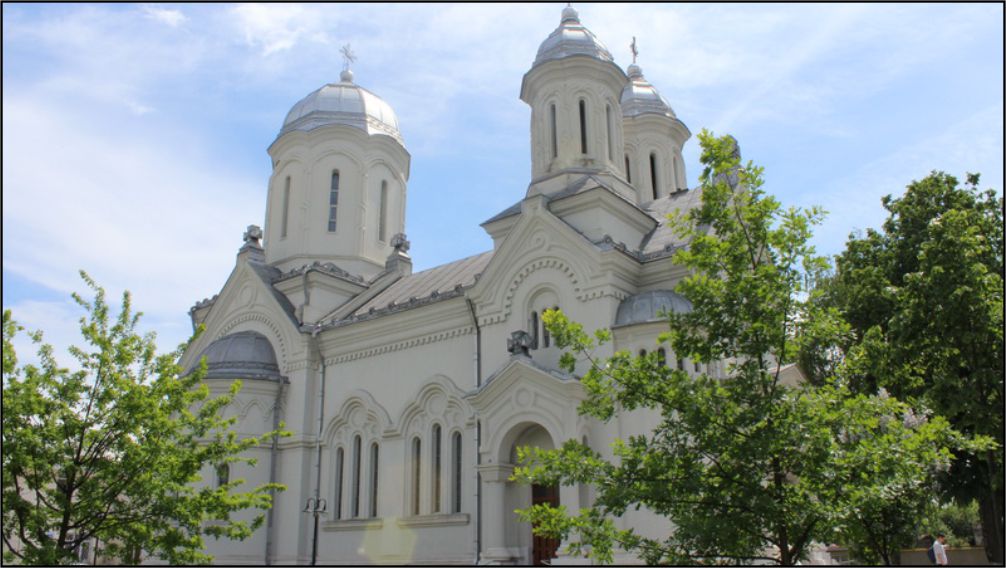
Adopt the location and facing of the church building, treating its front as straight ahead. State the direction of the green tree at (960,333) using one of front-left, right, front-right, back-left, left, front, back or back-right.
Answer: front

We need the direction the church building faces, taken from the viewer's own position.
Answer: facing the viewer and to the right of the viewer

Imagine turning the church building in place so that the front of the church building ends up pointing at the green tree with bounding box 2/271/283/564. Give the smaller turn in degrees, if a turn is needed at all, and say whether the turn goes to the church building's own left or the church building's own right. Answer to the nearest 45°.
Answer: approximately 90° to the church building's own right

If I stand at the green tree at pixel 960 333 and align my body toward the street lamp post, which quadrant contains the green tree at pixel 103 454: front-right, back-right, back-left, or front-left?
front-left

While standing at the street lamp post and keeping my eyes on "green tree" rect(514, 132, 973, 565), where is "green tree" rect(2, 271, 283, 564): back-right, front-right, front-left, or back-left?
front-right

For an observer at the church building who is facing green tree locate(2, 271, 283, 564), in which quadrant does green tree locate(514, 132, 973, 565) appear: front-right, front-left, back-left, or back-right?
front-left

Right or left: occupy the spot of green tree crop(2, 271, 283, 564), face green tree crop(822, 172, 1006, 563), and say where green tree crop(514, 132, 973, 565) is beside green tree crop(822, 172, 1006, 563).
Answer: right

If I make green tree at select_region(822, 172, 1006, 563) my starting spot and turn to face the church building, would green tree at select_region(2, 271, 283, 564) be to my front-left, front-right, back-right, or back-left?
front-left
